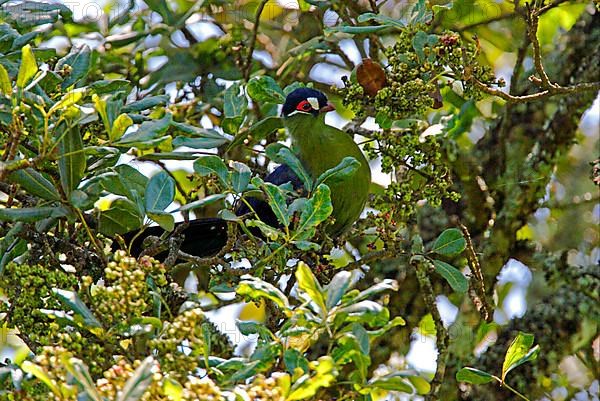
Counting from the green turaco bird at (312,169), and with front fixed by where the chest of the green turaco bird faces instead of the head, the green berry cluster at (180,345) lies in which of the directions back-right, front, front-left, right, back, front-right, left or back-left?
right

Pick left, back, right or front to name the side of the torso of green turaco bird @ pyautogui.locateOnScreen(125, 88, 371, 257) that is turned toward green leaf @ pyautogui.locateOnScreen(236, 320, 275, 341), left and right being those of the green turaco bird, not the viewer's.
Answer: right

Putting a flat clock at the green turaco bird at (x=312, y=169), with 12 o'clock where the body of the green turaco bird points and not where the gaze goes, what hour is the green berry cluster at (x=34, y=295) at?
The green berry cluster is roughly at 4 o'clock from the green turaco bird.

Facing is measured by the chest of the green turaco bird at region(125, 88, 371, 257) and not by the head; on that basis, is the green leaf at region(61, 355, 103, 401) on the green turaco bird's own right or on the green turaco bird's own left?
on the green turaco bird's own right

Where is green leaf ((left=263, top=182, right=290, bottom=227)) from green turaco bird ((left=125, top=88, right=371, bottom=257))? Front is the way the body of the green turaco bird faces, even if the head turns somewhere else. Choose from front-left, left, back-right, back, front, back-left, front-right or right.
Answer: right

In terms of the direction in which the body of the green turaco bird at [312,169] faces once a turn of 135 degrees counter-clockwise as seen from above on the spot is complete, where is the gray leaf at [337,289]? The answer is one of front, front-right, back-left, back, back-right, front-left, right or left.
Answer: back-left

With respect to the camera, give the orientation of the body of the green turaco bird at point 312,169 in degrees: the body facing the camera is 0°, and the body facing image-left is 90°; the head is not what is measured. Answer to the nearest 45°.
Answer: approximately 270°

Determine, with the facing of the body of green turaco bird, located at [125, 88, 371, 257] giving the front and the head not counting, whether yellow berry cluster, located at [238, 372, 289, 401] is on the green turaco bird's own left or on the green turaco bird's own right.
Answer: on the green turaco bird's own right

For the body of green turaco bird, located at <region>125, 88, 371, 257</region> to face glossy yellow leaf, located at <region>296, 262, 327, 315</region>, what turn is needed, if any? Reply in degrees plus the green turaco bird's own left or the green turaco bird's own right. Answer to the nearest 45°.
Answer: approximately 90° to the green turaco bird's own right

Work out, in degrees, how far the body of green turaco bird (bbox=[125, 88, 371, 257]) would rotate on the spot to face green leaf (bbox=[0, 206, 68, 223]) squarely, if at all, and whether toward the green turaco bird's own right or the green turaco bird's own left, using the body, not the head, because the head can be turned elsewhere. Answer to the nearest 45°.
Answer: approximately 135° to the green turaco bird's own right

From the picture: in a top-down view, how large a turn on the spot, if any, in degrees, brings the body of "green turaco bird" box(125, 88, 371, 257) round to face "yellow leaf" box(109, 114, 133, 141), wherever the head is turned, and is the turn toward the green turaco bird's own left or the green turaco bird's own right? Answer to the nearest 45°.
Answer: approximately 135° to the green turaco bird's own right
